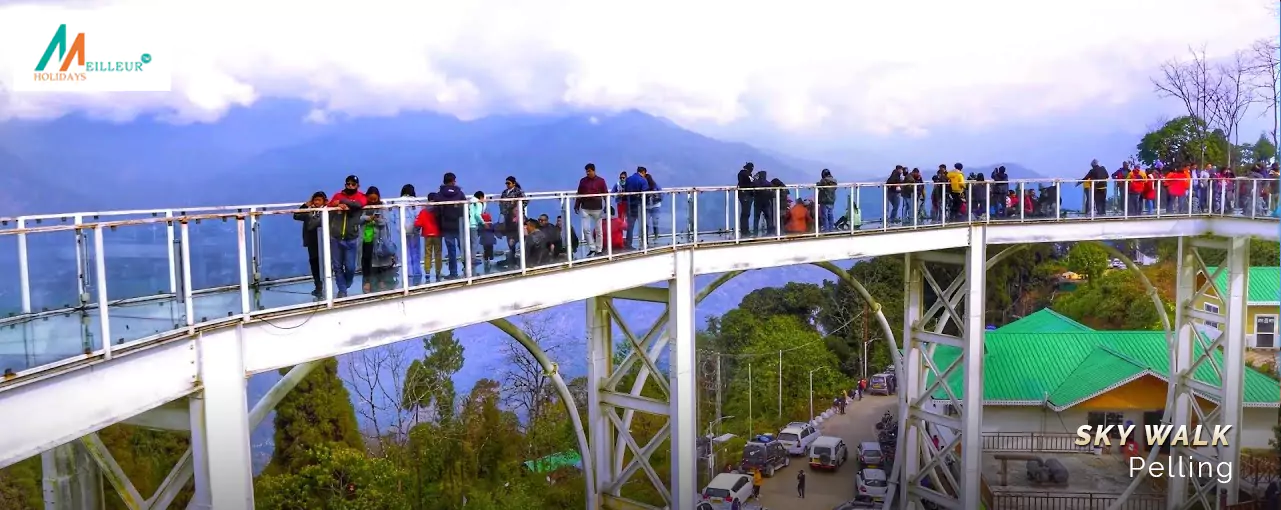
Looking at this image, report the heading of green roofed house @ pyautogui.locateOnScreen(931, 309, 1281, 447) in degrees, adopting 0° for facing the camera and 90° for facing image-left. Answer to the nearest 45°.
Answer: approximately 0°

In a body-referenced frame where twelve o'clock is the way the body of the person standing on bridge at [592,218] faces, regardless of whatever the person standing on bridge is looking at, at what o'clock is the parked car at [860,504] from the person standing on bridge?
The parked car is roughly at 7 o'clock from the person standing on bridge.

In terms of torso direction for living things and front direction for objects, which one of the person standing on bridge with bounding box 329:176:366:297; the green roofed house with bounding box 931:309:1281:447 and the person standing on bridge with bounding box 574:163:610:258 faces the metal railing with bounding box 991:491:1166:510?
the green roofed house

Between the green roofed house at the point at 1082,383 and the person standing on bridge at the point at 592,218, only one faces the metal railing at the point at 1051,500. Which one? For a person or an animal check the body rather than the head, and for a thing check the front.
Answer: the green roofed house

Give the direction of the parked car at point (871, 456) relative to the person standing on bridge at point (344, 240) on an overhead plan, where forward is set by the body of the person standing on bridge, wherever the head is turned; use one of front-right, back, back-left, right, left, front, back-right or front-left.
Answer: back-left
